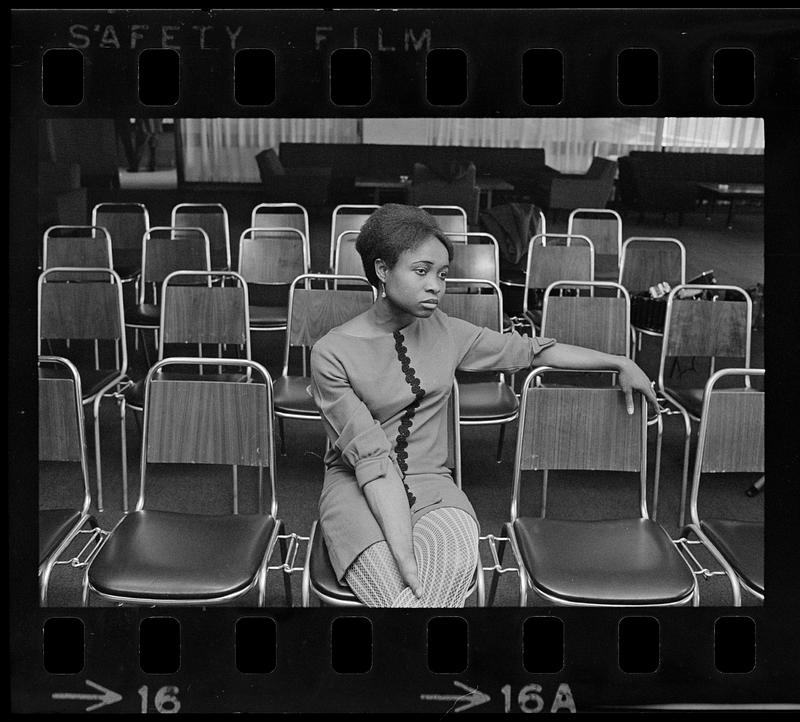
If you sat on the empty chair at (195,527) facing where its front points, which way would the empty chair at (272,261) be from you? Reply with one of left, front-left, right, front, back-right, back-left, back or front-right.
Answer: back

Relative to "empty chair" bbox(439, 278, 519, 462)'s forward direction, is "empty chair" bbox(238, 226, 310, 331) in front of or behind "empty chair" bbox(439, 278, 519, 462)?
behind

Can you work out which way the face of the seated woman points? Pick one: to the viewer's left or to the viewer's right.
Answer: to the viewer's right

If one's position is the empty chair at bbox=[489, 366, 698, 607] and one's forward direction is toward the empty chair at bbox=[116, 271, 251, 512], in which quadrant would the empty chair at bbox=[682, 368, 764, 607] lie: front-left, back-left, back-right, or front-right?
back-right

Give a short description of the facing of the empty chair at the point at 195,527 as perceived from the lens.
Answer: facing the viewer

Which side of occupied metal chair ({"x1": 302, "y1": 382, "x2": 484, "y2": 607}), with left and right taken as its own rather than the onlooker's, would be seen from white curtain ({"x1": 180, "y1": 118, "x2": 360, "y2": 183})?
back

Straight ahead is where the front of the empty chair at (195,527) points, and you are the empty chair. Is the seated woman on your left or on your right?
on your left

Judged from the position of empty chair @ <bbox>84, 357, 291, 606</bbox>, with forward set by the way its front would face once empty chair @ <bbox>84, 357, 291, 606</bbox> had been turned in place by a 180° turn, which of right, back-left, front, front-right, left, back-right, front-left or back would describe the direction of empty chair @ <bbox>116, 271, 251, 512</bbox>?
front

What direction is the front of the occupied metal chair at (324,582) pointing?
toward the camera

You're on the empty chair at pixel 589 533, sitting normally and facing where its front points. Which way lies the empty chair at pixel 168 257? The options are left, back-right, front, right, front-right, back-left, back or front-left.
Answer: back-right
